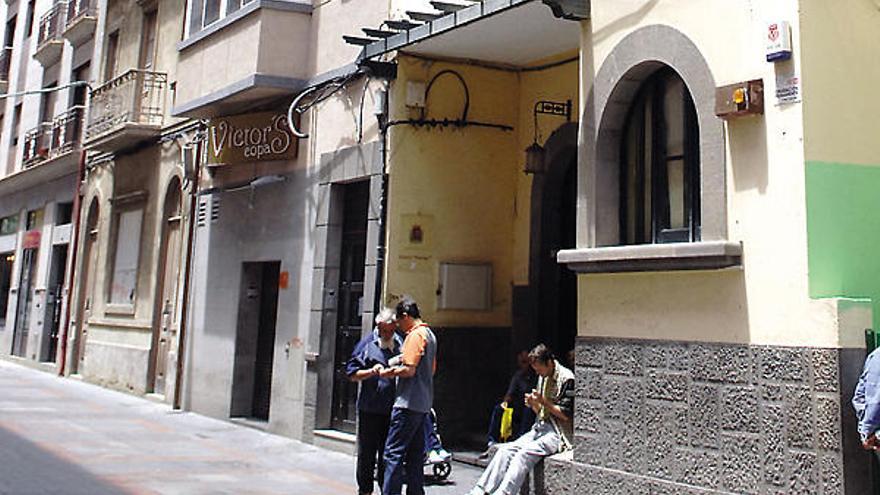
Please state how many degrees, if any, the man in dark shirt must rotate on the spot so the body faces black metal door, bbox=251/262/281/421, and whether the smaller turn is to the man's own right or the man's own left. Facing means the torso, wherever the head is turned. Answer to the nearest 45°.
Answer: approximately 135° to the man's own left

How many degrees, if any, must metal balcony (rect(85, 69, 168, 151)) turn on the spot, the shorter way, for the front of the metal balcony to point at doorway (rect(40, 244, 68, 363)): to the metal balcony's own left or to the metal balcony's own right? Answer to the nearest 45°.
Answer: approximately 135° to the metal balcony's own right

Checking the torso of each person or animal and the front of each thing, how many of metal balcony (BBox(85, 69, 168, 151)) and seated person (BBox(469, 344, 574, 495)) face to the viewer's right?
0

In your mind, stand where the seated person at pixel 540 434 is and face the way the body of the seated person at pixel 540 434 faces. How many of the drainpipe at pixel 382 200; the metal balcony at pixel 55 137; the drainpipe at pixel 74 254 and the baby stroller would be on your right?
4

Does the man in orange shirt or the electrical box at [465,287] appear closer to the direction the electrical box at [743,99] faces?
the man in orange shirt

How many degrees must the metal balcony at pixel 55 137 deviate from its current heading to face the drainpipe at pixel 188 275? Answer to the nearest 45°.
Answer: approximately 45° to its left

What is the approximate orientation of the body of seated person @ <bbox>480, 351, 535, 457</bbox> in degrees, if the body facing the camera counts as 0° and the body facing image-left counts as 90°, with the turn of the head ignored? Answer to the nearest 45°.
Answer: approximately 45°

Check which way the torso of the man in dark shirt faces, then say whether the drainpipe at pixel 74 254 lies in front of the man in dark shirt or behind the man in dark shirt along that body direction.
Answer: behind

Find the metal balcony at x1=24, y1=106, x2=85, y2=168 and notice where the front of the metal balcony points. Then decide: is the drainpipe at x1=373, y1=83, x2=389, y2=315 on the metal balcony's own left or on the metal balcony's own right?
on the metal balcony's own left

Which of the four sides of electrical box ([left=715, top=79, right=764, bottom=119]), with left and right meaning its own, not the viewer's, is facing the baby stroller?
right

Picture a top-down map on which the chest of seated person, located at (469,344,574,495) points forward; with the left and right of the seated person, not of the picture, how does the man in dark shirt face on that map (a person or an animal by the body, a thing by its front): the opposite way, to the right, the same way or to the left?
to the left

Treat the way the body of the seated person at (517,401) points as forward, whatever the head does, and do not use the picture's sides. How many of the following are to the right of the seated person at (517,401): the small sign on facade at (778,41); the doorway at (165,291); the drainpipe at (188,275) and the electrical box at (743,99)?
2

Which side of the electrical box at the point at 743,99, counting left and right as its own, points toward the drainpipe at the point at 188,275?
right

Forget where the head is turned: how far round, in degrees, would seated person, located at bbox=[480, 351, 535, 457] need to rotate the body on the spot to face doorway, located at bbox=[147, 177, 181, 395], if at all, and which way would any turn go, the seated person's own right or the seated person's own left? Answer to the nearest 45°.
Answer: approximately 90° to the seated person's own right

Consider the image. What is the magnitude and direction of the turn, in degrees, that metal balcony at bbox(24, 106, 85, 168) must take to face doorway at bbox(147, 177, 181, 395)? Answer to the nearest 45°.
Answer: approximately 45° to its left

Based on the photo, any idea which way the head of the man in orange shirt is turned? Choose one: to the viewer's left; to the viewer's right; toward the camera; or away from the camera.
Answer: to the viewer's left

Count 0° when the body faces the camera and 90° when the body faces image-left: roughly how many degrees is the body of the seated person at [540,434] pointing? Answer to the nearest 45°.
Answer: approximately 45°

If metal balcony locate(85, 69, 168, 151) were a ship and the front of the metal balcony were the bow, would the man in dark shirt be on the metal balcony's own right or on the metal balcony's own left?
on the metal balcony's own left

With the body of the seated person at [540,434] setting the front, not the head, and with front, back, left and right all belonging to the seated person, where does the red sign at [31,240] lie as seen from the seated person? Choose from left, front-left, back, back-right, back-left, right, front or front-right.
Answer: right

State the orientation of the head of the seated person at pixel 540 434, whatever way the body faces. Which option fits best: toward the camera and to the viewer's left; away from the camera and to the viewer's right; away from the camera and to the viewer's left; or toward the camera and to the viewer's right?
toward the camera and to the viewer's left
